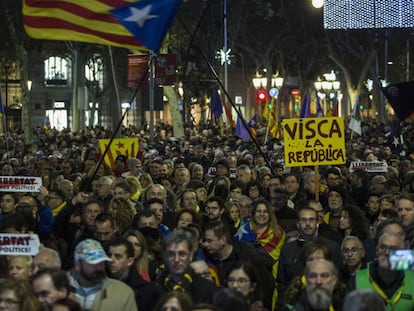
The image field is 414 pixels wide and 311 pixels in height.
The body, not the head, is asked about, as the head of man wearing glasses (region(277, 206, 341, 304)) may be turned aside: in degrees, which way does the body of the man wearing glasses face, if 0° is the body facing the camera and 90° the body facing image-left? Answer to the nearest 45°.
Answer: approximately 0°

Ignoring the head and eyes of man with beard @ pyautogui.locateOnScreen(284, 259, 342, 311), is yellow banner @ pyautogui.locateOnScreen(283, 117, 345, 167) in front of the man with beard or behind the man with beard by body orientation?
behind

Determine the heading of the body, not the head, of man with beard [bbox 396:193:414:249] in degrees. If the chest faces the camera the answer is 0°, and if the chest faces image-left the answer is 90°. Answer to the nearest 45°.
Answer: approximately 45°

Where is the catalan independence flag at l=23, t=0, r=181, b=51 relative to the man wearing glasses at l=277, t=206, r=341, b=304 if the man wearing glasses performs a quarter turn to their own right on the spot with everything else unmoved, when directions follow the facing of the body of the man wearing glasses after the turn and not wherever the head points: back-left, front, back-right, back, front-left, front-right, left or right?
front-right

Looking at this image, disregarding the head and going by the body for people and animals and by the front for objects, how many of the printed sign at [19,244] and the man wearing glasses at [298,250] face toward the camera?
2

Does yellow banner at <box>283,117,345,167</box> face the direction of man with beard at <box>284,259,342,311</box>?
yes

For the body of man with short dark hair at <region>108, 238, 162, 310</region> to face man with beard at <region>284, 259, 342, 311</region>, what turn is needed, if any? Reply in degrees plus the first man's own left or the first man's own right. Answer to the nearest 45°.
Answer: approximately 90° to the first man's own left

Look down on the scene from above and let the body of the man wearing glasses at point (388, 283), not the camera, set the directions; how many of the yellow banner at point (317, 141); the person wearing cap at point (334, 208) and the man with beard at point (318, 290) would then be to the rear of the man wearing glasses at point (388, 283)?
2
